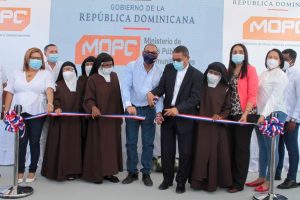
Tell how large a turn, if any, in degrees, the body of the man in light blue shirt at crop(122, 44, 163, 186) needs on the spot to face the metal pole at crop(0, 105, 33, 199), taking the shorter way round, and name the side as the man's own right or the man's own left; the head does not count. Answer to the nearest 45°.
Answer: approximately 90° to the man's own right

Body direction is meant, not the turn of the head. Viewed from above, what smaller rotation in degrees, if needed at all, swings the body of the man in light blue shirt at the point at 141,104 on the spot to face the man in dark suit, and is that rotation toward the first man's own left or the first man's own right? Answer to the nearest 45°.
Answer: approximately 45° to the first man's own left

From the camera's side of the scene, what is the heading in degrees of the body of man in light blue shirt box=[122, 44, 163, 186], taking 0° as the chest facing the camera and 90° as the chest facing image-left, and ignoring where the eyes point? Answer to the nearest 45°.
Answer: approximately 0°

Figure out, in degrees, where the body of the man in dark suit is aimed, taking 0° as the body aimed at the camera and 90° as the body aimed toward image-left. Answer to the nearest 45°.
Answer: approximately 45°

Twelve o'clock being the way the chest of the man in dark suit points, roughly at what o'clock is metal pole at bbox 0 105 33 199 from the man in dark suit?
The metal pole is roughly at 1 o'clock from the man in dark suit.

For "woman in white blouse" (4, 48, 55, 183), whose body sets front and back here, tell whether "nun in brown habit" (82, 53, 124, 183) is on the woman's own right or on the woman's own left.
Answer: on the woman's own left

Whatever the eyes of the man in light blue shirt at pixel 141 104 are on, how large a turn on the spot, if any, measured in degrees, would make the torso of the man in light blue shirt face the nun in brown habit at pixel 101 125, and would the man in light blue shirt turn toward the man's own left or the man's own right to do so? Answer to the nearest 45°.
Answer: approximately 90° to the man's own right
